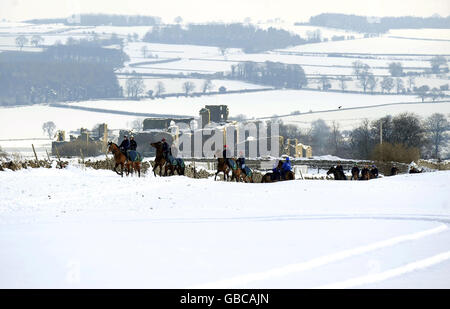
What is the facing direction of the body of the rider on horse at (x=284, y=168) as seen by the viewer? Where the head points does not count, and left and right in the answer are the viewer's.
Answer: facing to the left of the viewer

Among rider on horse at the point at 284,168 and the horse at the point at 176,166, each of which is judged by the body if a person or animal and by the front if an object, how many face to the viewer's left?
2

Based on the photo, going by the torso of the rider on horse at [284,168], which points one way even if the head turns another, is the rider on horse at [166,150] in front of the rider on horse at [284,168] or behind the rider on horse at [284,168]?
in front

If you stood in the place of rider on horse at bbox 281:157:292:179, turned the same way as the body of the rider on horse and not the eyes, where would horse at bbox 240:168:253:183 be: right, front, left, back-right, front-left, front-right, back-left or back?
front-right

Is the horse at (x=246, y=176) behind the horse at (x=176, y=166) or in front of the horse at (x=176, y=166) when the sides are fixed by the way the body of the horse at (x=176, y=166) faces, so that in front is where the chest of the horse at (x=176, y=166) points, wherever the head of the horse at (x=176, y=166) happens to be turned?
behind

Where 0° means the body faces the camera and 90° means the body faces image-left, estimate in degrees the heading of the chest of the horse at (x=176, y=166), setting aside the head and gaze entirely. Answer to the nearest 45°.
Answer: approximately 90°

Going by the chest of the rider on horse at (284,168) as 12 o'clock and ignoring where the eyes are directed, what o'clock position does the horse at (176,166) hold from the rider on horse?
The horse is roughly at 12 o'clock from the rider on horse.
